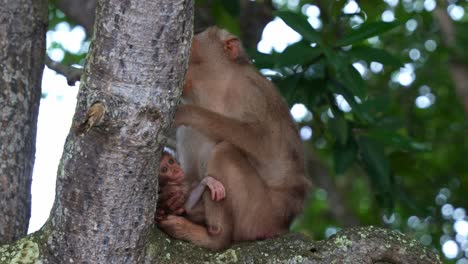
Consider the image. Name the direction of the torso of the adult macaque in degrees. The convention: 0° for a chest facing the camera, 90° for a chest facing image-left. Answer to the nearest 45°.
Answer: approximately 90°

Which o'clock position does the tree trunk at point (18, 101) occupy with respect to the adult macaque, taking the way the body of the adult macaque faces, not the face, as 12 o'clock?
The tree trunk is roughly at 12 o'clock from the adult macaque.

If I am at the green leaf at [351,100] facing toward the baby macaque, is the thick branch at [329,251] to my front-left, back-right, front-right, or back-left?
front-left

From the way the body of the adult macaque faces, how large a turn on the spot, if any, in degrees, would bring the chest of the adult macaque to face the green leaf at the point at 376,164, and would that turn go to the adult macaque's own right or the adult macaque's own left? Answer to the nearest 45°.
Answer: approximately 135° to the adult macaque's own right
